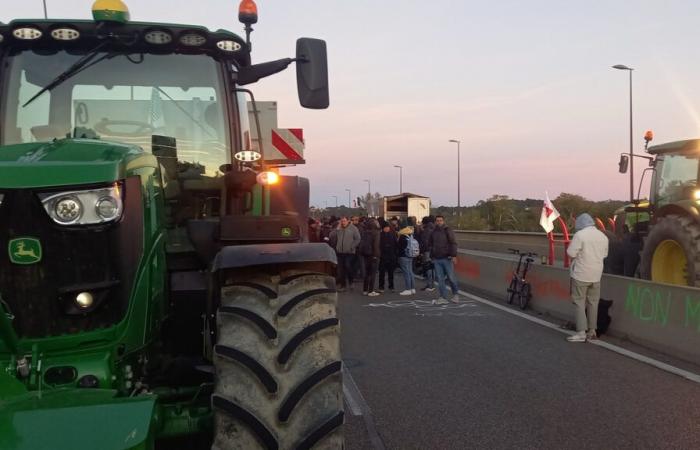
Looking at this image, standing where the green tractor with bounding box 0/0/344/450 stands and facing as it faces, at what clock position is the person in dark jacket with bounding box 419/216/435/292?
The person in dark jacket is roughly at 7 o'clock from the green tractor.

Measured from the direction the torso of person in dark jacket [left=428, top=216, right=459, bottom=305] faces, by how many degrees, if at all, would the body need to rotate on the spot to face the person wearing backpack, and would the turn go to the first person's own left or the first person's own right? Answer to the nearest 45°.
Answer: approximately 90° to the first person's own right

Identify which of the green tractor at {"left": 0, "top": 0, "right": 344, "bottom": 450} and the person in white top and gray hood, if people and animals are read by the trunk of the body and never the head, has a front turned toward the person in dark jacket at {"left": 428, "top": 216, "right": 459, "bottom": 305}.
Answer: the person in white top and gray hood

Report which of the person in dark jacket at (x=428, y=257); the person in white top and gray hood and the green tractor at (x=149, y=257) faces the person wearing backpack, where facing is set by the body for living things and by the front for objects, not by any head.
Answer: the person in white top and gray hood

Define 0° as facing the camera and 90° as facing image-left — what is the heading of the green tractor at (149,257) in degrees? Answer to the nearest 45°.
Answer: approximately 0°

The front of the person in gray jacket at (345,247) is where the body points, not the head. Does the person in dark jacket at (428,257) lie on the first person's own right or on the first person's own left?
on the first person's own left

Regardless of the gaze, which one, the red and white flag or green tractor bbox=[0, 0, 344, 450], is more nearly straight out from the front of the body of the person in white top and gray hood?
the red and white flag

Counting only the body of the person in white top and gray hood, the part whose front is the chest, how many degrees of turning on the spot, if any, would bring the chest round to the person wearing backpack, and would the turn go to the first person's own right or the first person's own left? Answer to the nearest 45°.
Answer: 0° — they already face them

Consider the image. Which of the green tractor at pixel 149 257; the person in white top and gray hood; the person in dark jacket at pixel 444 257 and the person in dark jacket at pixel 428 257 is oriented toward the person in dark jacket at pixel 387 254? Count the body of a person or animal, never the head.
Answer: the person in white top and gray hood

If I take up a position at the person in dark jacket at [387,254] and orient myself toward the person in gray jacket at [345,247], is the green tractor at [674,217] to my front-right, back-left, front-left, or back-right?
back-left

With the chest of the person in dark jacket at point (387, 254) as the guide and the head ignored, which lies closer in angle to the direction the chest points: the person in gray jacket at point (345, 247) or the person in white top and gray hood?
the person in white top and gray hood

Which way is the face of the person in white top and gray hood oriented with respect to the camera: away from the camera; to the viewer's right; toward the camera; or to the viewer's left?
away from the camera
